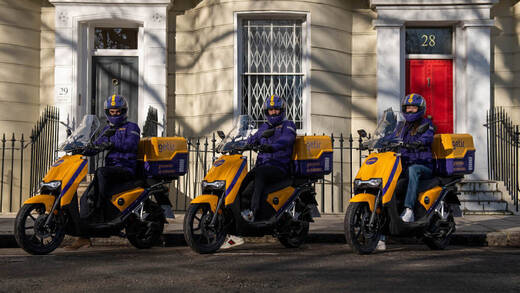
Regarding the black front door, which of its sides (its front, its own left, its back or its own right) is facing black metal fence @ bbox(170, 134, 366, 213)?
left

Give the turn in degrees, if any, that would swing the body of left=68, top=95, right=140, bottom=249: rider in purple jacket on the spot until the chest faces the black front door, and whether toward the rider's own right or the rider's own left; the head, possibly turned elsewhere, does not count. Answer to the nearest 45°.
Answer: approximately 135° to the rider's own right

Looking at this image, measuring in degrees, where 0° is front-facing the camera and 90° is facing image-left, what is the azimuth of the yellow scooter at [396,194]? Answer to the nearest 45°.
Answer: approximately 45°

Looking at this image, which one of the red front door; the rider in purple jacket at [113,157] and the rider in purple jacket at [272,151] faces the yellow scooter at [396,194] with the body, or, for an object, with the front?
the red front door

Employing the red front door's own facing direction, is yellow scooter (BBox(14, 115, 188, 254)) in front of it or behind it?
in front

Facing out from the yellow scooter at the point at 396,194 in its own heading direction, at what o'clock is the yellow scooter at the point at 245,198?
the yellow scooter at the point at 245,198 is roughly at 1 o'clock from the yellow scooter at the point at 396,194.

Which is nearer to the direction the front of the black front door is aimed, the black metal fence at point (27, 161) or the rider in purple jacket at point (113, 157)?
the rider in purple jacket

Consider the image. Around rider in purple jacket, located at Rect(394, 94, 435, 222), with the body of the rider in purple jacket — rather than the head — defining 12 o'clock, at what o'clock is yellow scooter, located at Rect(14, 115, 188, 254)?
The yellow scooter is roughly at 1 o'clock from the rider in purple jacket.

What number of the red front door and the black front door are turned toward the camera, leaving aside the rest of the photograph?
2

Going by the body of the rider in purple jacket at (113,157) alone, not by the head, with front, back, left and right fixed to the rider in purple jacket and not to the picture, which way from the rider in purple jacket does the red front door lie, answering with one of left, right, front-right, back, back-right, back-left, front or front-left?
back
